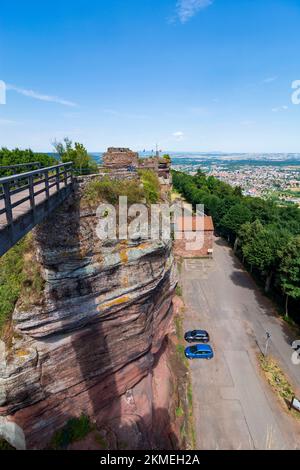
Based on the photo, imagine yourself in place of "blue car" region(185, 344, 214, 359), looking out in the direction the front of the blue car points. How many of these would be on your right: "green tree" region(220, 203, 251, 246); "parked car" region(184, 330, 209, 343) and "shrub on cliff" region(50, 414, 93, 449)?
2

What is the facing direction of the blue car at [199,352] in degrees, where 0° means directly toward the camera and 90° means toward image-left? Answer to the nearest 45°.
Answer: approximately 90°

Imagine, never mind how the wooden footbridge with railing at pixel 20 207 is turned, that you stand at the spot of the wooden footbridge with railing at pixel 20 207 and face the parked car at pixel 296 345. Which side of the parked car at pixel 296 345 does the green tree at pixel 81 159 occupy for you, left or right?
left

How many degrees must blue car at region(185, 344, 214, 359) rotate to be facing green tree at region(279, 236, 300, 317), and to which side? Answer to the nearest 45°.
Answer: approximately 135° to its right

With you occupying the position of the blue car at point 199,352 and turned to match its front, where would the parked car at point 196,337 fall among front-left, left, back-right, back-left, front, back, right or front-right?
right

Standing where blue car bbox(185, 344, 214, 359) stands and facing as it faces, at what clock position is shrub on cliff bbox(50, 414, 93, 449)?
The shrub on cliff is roughly at 10 o'clock from the blue car.

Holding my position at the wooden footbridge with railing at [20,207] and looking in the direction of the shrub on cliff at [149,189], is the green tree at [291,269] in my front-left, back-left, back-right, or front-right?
front-right

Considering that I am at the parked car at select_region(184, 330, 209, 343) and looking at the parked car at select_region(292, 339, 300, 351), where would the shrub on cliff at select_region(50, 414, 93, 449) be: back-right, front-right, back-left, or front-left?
back-right
